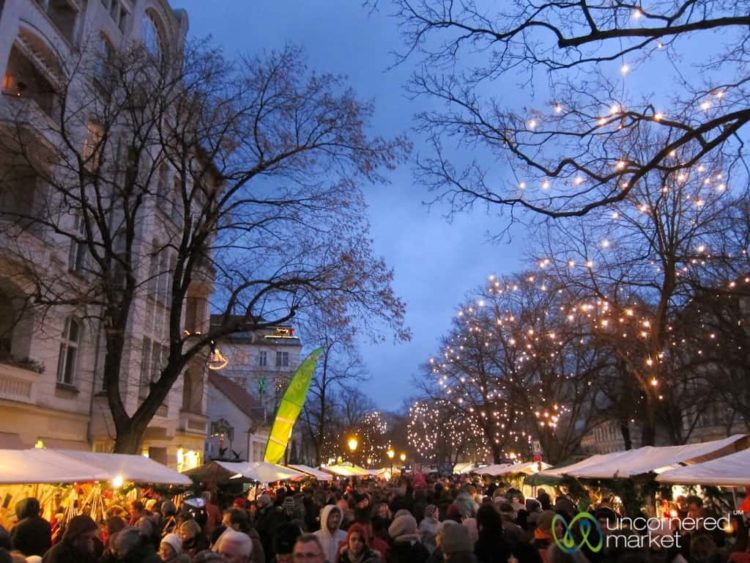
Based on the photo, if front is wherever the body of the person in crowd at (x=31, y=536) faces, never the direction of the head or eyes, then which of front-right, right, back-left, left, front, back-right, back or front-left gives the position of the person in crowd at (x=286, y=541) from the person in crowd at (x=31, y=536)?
back-right

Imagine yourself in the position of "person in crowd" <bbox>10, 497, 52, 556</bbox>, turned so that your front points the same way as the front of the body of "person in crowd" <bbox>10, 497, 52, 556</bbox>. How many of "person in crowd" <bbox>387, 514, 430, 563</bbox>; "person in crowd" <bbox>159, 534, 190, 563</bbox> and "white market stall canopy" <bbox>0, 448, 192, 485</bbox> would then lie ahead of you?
1

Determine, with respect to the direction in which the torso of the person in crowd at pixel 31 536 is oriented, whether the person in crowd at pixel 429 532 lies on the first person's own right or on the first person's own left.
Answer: on the first person's own right

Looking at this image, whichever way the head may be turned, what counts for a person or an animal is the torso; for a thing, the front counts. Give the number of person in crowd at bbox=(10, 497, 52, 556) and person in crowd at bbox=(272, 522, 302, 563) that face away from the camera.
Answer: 2

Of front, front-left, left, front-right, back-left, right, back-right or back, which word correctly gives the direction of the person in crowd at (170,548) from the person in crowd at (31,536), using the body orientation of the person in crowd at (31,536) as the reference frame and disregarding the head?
back-right

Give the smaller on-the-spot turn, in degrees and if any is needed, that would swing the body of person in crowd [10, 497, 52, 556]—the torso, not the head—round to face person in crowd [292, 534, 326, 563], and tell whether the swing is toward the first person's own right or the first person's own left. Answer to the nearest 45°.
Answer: approximately 135° to the first person's own right

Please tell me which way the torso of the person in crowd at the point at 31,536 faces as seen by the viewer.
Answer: away from the camera

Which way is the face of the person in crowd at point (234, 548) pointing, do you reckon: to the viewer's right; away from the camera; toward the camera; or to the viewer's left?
away from the camera

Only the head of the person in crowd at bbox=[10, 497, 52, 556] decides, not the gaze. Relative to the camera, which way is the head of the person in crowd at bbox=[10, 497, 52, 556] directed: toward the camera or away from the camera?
away from the camera

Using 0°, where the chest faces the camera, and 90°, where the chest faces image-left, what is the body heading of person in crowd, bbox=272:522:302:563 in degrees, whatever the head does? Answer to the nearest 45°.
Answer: approximately 180°

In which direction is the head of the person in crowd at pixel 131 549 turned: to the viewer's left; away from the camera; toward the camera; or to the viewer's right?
away from the camera

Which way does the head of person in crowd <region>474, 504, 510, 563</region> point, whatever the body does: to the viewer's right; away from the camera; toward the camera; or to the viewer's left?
away from the camera

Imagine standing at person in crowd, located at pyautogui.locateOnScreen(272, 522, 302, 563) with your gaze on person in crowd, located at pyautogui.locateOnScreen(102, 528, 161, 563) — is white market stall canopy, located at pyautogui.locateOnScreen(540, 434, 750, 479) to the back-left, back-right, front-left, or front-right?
back-right
